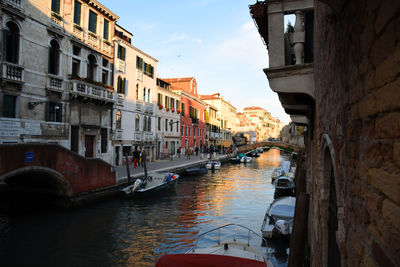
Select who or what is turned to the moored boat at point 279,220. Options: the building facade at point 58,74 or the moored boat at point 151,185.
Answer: the building facade

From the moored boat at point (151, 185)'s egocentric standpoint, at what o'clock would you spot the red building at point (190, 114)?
The red building is roughly at 11 o'clock from the moored boat.

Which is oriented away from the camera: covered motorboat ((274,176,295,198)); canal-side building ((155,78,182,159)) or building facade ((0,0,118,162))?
the covered motorboat

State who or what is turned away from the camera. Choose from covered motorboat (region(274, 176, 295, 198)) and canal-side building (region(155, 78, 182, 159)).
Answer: the covered motorboat

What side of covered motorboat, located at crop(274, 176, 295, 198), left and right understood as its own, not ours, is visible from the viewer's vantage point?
back

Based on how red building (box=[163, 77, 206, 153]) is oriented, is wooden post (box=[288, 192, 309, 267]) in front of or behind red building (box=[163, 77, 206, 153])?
in front

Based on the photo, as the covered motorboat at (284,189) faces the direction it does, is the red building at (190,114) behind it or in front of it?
in front

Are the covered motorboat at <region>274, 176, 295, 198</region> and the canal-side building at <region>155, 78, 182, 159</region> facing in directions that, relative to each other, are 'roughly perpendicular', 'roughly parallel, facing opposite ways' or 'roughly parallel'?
roughly perpendicular

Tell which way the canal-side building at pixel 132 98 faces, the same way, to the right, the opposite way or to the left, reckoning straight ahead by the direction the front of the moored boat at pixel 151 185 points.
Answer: to the right

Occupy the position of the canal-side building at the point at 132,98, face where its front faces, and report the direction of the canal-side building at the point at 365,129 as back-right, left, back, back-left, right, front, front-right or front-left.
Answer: front-right

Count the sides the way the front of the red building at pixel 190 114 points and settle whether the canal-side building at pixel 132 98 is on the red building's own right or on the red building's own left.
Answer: on the red building's own right

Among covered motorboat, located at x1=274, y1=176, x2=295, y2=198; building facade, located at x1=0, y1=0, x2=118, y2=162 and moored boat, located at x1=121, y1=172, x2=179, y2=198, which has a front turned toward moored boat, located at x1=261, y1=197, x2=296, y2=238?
the building facade

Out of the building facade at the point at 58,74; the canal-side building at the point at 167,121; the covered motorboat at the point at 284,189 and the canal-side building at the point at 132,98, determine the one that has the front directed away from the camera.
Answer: the covered motorboat
